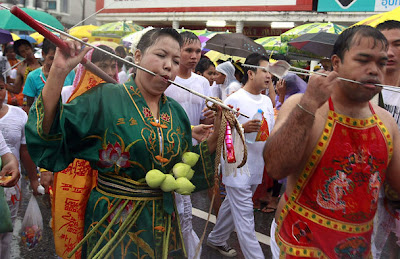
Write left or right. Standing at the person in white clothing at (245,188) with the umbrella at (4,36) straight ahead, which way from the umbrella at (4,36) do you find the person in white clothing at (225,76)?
right

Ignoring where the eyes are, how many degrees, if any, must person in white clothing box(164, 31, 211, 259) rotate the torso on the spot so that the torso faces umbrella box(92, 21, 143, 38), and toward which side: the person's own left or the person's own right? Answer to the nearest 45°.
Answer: approximately 180°

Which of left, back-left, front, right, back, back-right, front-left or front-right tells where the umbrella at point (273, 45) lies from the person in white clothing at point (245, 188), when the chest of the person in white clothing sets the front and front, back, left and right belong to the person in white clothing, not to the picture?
back-left

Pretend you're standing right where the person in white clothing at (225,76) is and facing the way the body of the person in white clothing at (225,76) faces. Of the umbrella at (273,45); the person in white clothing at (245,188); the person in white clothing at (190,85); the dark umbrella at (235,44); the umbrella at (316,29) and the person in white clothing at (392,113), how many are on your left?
3

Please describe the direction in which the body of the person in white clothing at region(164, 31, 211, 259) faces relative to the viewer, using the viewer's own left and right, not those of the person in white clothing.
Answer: facing the viewer and to the right of the viewer

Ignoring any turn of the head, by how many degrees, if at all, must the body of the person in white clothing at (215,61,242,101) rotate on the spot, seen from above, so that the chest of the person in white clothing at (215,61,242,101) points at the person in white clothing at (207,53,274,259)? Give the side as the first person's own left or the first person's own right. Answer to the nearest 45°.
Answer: approximately 90° to the first person's own left
